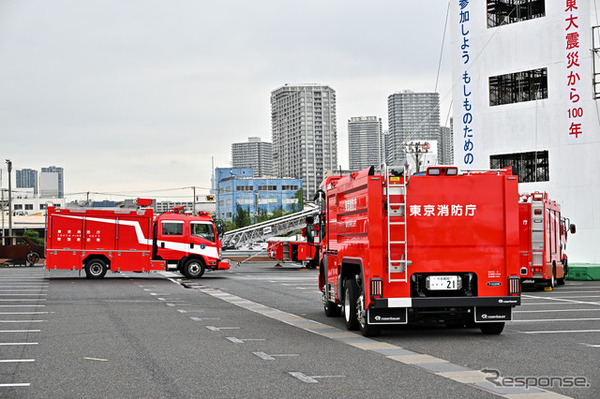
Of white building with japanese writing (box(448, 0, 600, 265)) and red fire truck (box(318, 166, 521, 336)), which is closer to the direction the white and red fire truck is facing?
the white building with japanese writing

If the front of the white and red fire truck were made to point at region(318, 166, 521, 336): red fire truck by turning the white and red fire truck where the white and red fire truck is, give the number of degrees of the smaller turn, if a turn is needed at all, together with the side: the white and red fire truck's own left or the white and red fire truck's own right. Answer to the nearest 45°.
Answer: approximately 90° to the white and red fire truck's own right

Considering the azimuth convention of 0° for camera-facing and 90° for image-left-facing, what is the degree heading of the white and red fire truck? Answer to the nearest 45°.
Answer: approximately 270°

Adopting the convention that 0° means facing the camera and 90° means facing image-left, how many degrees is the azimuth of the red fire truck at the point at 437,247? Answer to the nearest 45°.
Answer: approximately 180°

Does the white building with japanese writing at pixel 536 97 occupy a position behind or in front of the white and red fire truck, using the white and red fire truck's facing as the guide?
in front

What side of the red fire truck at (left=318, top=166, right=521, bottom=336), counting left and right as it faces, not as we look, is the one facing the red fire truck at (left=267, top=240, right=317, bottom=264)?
front

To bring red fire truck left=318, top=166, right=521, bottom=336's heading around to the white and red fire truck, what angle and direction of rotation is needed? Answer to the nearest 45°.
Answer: approximately 45° to its left

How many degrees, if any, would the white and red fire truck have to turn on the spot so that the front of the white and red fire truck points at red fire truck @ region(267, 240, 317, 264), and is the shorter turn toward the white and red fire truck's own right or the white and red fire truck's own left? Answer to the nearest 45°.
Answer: approximately 45° to the white and red fire truck's own left

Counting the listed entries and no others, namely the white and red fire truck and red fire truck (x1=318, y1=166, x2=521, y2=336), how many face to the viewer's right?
1

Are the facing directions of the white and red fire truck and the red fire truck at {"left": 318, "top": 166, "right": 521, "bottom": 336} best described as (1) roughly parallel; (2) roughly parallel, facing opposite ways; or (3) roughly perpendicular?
roughly perpendicular

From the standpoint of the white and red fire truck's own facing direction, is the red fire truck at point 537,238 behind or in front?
in front

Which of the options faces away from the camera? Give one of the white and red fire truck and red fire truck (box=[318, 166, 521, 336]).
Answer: the red fire truck
